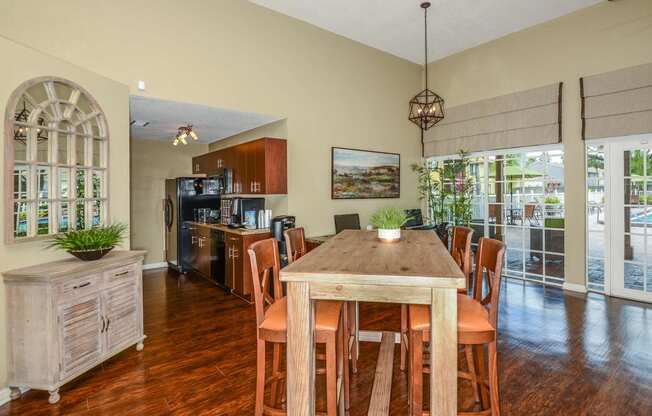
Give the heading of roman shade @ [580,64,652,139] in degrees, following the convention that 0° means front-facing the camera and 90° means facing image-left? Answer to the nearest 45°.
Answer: approximately 45°

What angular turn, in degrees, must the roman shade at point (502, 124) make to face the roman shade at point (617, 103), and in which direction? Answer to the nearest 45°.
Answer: approximately 90° to its left

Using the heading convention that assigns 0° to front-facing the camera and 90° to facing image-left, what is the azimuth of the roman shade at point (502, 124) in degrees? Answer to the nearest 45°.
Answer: approximately 45°

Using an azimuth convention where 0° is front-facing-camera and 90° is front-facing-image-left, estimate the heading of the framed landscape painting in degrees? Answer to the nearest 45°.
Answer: approximately 315°

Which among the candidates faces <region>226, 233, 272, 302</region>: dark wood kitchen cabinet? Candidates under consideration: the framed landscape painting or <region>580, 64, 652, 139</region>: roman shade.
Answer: the roman shade

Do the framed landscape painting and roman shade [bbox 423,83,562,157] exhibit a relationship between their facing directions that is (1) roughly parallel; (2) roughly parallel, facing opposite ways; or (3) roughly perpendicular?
roughly perpendicular

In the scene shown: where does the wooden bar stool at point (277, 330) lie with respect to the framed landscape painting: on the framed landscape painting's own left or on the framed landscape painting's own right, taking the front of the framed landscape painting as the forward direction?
on the framed landscape painting's own right

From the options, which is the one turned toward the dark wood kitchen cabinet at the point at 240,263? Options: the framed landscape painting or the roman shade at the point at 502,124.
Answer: the roman shade

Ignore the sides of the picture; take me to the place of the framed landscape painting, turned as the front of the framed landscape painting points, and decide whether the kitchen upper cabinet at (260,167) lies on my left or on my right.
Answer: on my right

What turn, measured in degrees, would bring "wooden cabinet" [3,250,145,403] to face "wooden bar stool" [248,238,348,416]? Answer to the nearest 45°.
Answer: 0° — it already faces it

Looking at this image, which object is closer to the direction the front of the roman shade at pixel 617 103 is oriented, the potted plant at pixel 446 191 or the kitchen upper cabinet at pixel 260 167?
the kitchen upper cabinet
